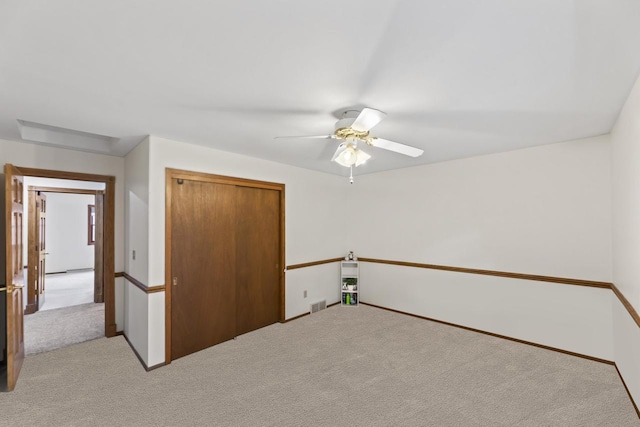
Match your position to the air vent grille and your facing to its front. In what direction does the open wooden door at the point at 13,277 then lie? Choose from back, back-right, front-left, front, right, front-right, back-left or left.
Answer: right

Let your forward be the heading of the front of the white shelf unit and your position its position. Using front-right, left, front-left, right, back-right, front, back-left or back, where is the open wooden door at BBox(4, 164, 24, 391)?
front-right

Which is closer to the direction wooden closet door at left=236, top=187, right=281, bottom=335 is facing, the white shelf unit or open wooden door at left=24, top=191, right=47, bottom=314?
the white shelf unit

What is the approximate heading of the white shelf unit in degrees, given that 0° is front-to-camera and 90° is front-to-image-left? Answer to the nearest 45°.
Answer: approximately 0°

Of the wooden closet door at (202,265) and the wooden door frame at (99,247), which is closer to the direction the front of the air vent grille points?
the wooden closet door

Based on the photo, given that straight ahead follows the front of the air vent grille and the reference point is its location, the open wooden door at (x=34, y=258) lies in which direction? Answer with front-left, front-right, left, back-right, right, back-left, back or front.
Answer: back-right

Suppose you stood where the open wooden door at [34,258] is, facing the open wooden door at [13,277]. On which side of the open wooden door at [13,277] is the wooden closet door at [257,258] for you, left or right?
left

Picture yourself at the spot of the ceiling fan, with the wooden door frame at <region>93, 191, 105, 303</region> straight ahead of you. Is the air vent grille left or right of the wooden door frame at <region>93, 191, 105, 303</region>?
right

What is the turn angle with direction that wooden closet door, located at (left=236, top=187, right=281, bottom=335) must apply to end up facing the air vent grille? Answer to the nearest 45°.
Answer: approximately 90° to its left

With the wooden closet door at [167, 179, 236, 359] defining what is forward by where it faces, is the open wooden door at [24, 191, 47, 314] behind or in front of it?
behind

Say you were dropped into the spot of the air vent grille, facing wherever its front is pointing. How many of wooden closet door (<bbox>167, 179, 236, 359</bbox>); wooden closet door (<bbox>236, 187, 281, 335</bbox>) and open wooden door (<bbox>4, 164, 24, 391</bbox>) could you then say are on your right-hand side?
3

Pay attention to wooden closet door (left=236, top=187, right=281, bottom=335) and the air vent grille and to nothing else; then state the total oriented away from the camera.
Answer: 0

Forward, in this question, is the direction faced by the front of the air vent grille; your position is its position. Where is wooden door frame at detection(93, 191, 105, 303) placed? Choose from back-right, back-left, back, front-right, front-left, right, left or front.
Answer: back-right

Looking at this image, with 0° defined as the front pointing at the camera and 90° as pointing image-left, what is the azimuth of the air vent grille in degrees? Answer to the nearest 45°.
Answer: approximately 315°
